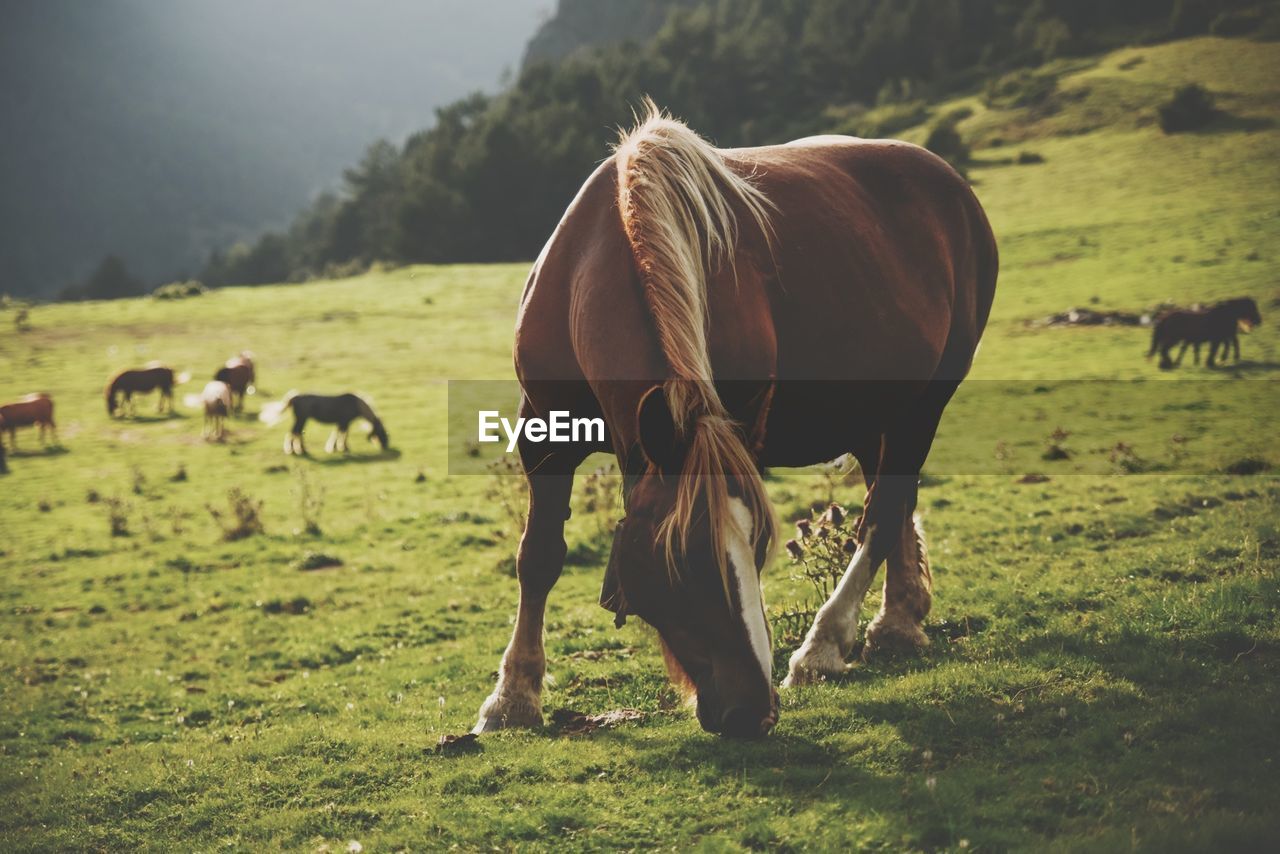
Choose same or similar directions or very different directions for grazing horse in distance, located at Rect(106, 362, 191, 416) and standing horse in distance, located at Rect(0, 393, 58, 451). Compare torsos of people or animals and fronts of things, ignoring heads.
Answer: same or similar directions

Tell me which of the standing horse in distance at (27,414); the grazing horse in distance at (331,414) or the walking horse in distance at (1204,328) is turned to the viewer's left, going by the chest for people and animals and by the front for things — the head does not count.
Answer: the standing horse in distance at (27,414)

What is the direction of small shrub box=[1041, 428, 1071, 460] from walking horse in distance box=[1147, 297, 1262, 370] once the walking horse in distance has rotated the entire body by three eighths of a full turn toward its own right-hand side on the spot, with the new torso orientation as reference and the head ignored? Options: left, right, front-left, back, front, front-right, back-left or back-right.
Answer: front-left

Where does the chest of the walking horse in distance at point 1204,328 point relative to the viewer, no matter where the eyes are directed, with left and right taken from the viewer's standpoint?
facing to the right of the viewer

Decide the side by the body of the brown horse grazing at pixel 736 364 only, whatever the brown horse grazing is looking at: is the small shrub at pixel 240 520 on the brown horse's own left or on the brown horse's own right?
on the brown horse's own right

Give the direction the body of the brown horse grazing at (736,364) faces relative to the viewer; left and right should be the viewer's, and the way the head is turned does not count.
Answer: facing the viewer and to the left of the viewer

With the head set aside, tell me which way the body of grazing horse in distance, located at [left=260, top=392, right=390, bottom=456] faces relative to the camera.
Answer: to the viewer's right

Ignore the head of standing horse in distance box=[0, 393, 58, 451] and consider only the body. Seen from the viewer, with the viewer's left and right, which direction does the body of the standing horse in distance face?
facing to the left of the viewer

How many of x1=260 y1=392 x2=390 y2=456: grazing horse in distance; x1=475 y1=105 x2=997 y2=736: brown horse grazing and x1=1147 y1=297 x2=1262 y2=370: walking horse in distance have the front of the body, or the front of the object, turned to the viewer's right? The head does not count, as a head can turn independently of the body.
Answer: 2

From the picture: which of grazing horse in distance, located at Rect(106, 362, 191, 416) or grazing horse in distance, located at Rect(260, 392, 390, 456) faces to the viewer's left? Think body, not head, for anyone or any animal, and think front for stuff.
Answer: grazing horse in distance, located at Rect(106, 362, 191, 416)

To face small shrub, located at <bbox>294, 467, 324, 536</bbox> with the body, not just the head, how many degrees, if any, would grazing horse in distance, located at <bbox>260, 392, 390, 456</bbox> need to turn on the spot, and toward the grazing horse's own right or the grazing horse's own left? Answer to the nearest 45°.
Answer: approximately 90° to the grazing horse's own right
